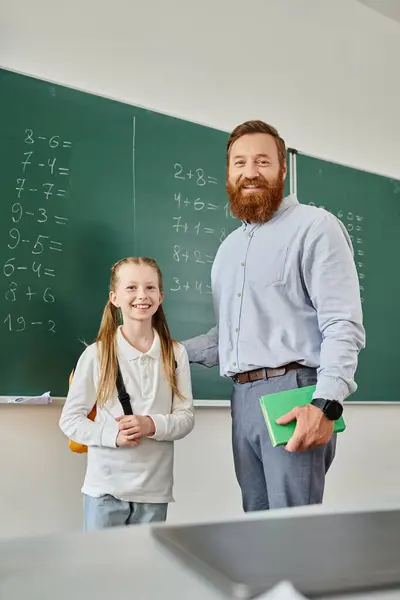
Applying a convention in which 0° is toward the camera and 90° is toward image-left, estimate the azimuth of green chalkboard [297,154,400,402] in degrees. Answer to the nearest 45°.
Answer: approximately 315°

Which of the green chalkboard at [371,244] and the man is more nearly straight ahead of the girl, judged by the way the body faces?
the man

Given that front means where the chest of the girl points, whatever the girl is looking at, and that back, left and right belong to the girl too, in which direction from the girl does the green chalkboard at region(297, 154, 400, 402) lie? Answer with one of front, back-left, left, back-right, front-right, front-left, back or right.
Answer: back-left

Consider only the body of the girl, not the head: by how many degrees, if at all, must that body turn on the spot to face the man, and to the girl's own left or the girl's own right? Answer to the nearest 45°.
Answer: approximately 90° to the girl's own left

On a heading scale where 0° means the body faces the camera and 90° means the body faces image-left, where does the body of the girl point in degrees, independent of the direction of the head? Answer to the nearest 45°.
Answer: approximately 0°

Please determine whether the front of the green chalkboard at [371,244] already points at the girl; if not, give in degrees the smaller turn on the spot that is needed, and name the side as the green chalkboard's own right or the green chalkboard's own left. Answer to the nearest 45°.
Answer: approximately 90° to the green chalkboard's own right
